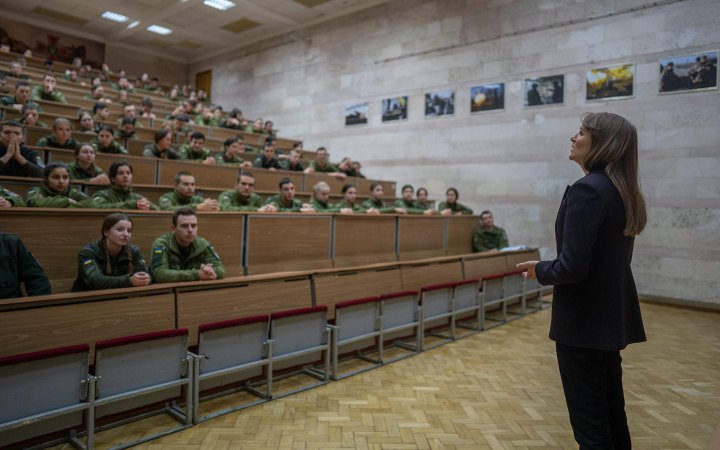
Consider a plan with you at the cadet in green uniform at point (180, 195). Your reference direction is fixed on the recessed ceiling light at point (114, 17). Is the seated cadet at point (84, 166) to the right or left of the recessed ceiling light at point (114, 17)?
left

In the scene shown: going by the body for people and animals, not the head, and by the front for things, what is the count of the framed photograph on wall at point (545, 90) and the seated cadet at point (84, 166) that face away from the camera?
0

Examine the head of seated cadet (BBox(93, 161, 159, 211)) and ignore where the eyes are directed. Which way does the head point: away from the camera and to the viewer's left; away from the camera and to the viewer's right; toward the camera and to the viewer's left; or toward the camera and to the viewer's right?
toward the camera and to the viewer's right

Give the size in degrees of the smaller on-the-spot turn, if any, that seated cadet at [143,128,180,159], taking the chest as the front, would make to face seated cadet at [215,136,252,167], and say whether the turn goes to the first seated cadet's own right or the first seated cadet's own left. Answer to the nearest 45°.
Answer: approximately 90° to the first seated cadet's own left

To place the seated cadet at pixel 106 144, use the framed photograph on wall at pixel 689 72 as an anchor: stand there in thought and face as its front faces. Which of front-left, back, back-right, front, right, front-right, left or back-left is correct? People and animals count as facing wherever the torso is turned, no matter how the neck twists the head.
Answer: front

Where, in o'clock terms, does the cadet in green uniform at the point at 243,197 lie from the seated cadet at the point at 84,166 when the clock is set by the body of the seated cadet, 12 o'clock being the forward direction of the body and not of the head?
The cadet in green uniform is roughly at 11 o'clock from the seated cadet.

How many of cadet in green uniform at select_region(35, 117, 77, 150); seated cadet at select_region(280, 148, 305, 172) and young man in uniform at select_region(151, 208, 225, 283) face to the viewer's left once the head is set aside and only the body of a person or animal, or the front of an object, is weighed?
0

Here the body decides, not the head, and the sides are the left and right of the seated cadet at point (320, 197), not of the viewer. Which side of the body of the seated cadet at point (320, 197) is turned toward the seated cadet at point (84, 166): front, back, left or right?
right

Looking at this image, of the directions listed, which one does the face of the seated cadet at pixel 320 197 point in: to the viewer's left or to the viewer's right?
to the viewer's right

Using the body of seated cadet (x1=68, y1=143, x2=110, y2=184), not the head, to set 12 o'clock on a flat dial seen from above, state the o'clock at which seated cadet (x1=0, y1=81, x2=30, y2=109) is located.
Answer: seated cadet (x1=0, y1=81, x2=30, y2=109) is roughly at 7 o'clock from seated cadet (x1=68, y1=143, x2=110, y2=184).

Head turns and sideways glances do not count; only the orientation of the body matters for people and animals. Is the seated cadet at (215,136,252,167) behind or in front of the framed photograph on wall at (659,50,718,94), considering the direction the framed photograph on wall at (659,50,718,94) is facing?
in front

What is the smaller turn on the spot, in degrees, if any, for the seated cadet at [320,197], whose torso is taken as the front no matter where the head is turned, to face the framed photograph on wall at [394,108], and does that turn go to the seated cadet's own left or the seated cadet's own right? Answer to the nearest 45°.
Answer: approximately 135° to the seated cadet's own left

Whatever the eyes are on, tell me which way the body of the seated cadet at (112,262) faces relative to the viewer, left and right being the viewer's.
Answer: facing the viewer and to the right of the viewer

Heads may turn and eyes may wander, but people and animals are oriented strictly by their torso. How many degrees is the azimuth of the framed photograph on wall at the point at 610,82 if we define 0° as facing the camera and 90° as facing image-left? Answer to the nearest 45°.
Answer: approximately 45°

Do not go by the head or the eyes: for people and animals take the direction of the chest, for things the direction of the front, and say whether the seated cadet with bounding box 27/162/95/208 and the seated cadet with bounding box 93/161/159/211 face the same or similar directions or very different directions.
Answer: same or similar directions

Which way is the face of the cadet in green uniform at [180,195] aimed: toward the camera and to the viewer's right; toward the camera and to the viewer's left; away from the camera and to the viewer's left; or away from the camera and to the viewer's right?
toward the camera and to the viewer's right

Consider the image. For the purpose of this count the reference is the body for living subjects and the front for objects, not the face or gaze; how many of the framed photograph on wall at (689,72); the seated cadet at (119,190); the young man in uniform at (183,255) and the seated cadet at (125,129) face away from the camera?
0

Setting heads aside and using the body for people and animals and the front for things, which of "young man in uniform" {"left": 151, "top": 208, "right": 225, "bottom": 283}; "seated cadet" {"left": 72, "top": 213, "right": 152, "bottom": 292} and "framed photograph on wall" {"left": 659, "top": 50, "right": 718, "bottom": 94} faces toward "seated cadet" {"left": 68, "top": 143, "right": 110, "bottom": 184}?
the framed photograph on wall

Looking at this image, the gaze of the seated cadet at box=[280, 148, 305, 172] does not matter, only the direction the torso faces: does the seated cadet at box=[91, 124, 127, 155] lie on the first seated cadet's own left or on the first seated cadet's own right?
on the first seated cadet's own right

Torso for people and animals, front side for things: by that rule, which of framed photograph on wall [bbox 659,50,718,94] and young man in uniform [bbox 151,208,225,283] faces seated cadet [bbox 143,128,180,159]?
the framed photograph on wall

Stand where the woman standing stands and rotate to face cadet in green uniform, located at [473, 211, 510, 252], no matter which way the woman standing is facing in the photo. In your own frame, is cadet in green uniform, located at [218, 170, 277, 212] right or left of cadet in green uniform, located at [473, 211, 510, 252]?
left

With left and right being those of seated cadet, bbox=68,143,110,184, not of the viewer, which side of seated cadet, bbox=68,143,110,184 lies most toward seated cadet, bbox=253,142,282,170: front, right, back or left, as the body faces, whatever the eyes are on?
left

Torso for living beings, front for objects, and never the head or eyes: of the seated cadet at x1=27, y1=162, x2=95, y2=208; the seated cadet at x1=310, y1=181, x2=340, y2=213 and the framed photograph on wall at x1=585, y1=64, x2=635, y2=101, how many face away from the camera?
0
